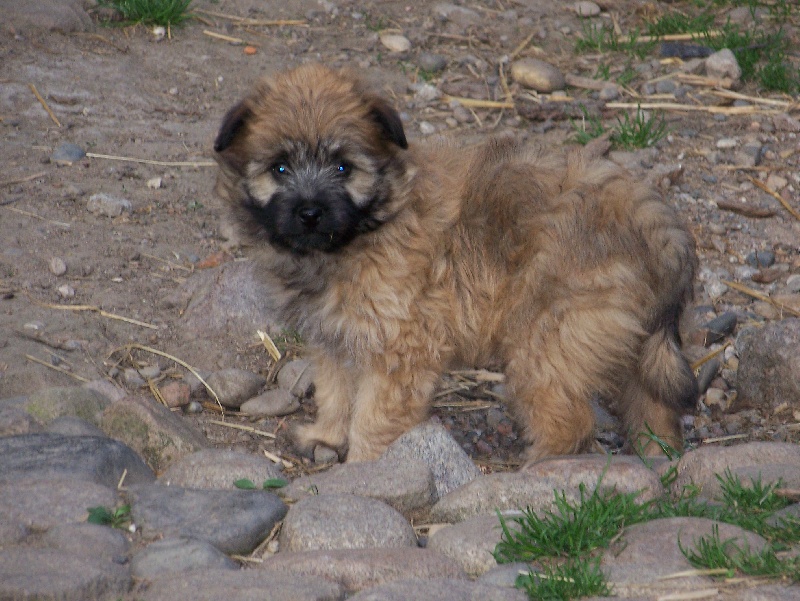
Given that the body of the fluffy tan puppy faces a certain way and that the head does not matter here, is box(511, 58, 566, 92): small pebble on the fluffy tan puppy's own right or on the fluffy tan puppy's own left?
on the fluffy tan puppy's own right

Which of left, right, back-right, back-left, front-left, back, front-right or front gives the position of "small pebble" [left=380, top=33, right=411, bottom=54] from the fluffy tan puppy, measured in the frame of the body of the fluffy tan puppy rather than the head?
right

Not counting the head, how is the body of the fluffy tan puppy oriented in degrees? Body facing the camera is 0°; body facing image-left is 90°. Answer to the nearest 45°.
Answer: approximately 90°

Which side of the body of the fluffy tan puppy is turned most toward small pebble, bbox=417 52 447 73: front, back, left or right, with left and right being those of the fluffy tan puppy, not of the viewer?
right

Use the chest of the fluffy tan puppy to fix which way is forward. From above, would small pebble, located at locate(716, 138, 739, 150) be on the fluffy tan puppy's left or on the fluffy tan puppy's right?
on the fluffy tan puppy's right

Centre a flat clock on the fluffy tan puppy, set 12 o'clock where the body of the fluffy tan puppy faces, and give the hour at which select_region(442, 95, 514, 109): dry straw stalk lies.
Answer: The dry straw stalk is roughly at 3 o'clock from the fluffy tan puppy.

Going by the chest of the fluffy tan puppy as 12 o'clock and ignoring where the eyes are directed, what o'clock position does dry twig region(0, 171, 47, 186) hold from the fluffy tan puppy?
The dry twig is roughly at 1 o'clock from the fluffy tan puppy.

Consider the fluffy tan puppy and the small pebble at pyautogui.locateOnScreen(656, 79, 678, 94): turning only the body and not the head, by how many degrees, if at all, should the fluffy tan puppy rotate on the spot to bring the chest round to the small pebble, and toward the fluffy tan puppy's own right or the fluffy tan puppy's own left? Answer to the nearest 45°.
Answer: approximately 90° to the fluffy tan puppy's own right

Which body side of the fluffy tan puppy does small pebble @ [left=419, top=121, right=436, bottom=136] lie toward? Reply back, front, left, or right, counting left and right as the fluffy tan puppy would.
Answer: right

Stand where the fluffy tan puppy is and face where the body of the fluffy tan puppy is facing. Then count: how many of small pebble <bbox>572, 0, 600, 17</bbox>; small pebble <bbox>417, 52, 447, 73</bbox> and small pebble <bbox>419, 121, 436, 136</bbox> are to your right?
3

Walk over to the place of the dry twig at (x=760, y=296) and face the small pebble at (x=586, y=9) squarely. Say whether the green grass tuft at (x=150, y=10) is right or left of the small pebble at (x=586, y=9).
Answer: left
